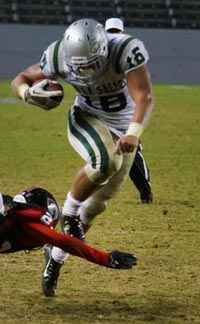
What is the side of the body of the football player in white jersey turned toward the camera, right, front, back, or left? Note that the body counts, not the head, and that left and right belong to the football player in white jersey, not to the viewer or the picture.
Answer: front

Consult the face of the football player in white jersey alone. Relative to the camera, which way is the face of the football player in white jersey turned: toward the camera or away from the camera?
toward the camera
